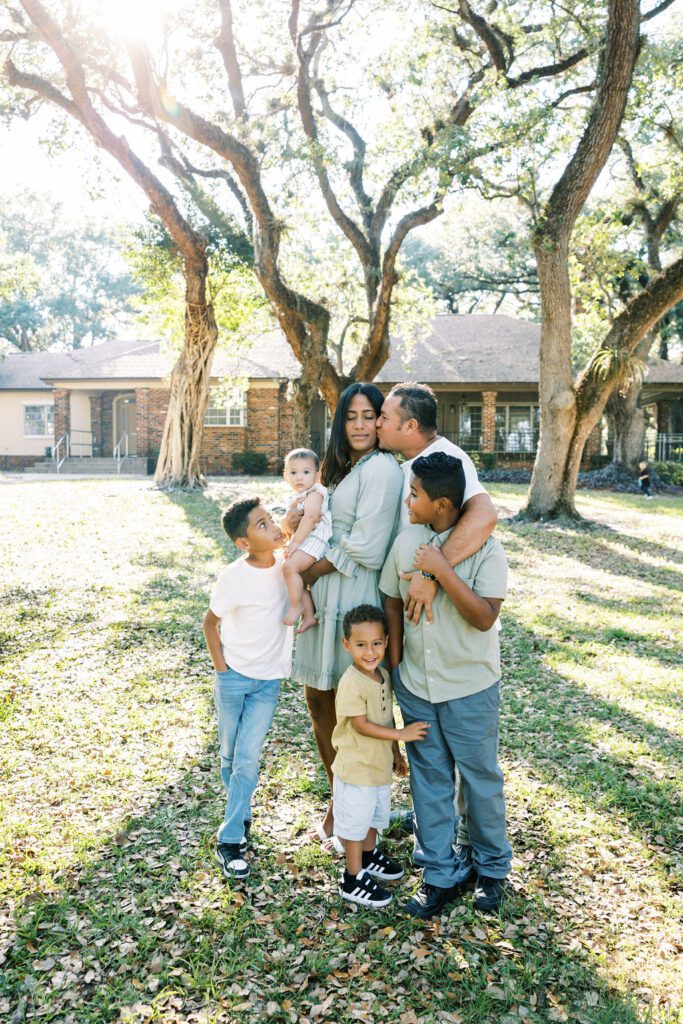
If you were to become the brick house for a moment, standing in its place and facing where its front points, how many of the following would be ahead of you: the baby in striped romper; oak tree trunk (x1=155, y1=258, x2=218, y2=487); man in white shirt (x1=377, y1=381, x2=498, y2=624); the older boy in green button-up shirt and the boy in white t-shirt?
5

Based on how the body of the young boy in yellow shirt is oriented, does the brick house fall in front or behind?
behind

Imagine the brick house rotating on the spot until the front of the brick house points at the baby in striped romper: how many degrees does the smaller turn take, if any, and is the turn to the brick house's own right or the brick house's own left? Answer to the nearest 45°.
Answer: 0° — it already faces them

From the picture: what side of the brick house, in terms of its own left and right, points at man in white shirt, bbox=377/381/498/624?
front

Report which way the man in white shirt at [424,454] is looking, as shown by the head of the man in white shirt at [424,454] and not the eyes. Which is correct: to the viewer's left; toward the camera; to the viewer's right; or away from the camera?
to the viewer's left

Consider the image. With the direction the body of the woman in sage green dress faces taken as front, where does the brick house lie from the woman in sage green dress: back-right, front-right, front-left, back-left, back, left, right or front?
back-right

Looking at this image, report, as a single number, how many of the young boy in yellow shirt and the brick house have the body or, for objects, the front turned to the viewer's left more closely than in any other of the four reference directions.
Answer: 0

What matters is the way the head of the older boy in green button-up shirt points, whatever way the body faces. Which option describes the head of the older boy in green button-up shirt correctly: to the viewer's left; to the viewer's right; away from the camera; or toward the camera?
to the viewer's left

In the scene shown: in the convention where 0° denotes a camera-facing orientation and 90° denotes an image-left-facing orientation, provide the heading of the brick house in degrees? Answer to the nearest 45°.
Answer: approximately 0°

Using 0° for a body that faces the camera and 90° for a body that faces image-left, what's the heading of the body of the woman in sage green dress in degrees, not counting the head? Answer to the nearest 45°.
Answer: approximately 45°

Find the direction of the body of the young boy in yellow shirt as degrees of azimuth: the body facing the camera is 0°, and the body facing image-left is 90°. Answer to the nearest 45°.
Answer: approximately 315°

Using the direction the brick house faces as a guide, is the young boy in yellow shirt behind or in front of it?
in front
